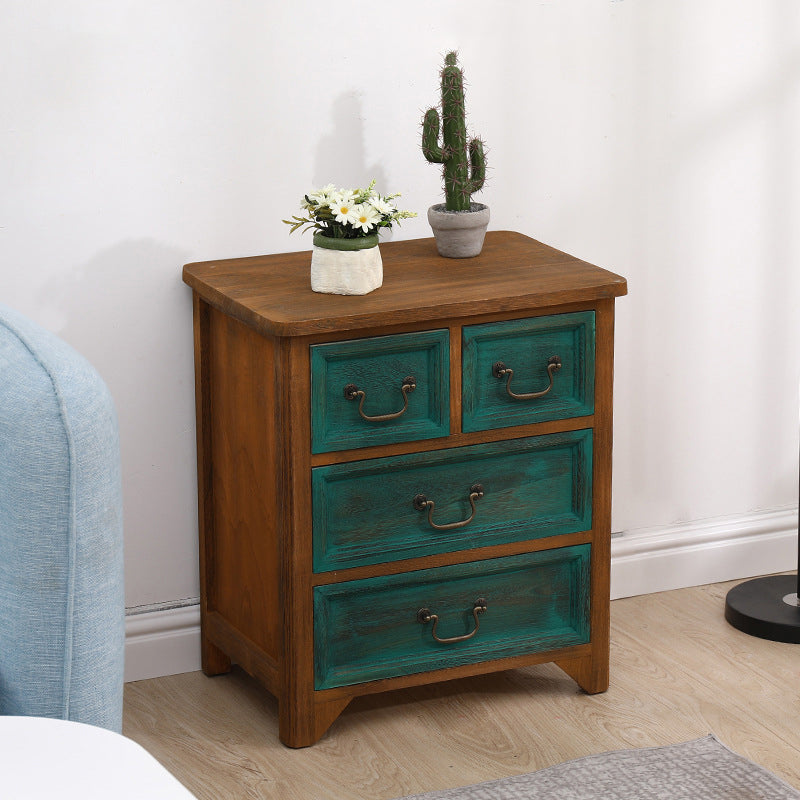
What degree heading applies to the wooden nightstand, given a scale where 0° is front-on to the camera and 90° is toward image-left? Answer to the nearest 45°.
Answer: approximately 315°
